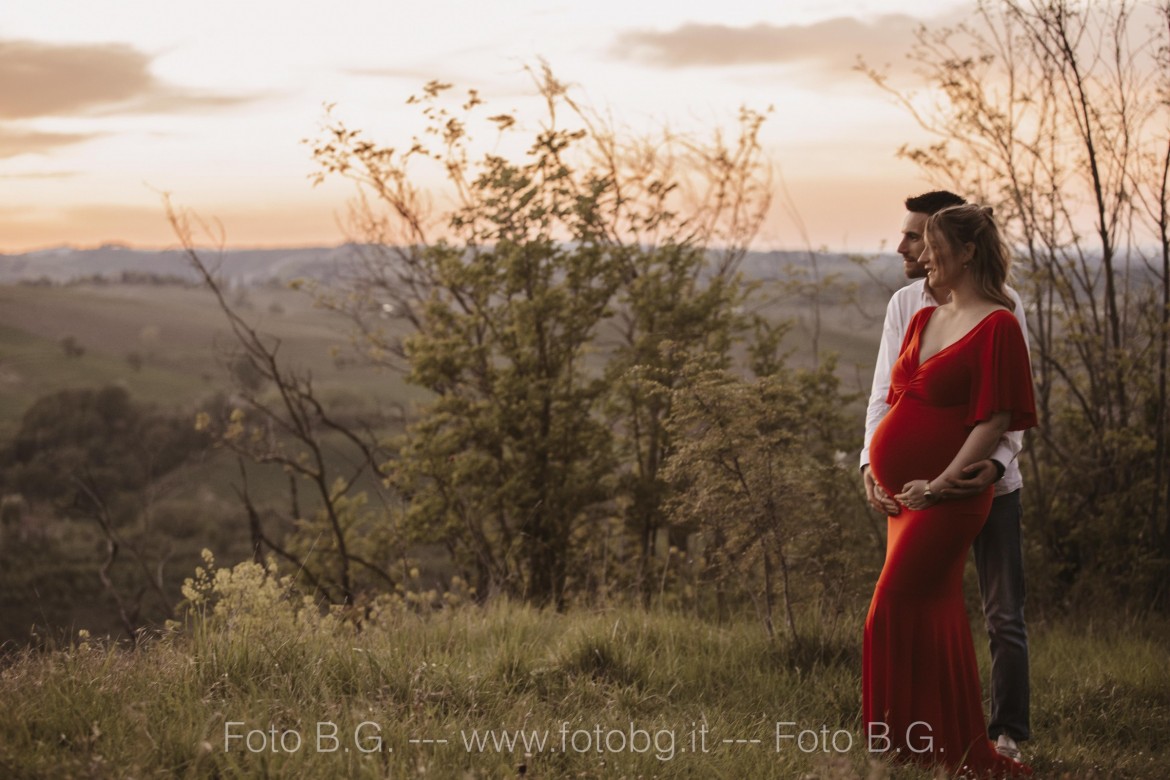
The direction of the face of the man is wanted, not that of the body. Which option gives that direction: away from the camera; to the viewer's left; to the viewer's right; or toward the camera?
to the viewer's left

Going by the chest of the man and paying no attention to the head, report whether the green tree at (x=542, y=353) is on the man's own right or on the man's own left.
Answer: on the man's own right

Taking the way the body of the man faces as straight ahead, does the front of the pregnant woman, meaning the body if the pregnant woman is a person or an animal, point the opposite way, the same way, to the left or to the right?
the same way

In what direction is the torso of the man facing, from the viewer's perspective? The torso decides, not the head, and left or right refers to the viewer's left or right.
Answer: facing the viewer and to the left of the viewer

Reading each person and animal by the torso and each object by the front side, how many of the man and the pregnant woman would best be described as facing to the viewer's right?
0

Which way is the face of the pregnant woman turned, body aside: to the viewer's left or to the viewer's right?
to the viewer's left

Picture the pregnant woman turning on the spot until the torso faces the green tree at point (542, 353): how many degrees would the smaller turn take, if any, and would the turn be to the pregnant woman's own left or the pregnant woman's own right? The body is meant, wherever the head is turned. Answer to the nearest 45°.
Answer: approximately 90° to the pregnant woman's own right
